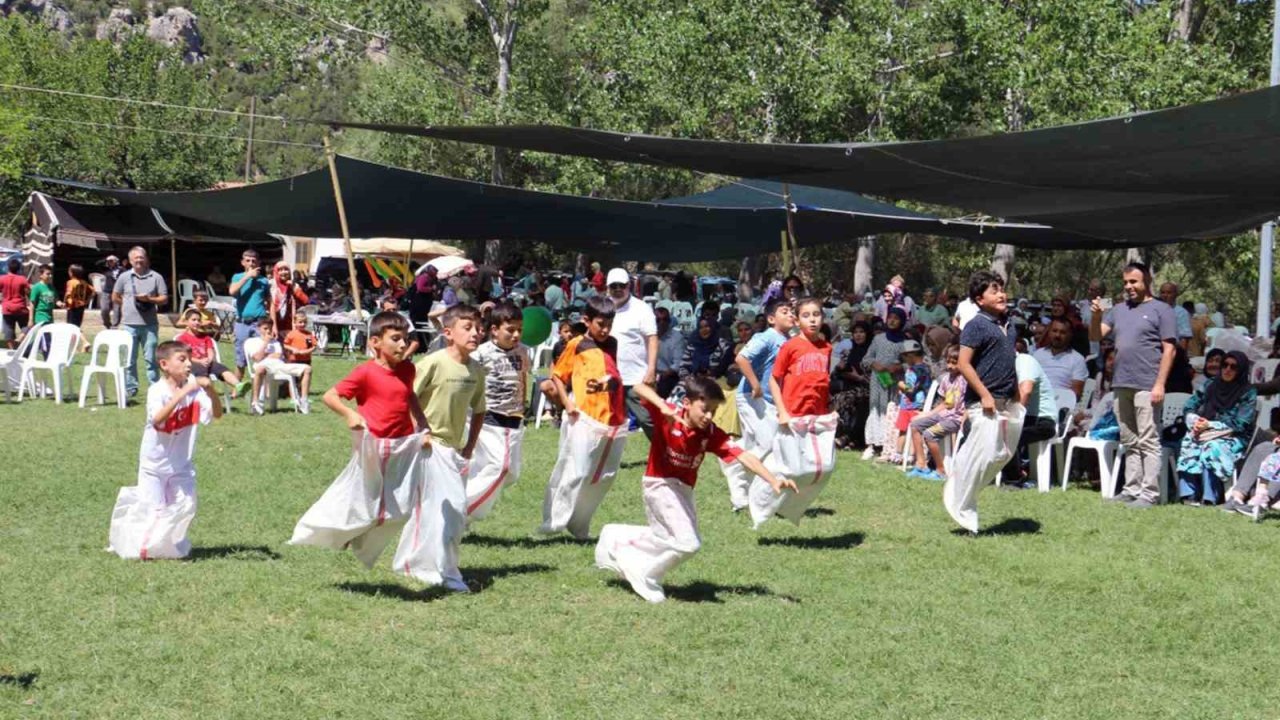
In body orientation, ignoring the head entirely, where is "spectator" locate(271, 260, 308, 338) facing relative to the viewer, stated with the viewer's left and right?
facing the viewer and to the right of the viewer

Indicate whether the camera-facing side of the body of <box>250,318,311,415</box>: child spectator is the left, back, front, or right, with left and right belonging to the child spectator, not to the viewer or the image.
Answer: front

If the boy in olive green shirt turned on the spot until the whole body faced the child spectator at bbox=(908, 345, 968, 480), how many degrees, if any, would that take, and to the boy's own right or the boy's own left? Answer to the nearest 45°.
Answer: approximately 90° to the boy's own left

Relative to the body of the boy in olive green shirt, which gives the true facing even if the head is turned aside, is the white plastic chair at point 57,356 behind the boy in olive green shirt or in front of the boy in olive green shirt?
behind

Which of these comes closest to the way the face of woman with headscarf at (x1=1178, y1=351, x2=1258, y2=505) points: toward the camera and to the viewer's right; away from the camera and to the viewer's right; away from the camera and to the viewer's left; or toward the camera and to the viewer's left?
toward the camera and to the viewer's left

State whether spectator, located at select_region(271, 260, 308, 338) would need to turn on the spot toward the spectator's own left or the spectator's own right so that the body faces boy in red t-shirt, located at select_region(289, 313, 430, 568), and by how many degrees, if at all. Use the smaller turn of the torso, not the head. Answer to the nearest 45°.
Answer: approximately 45° to the spectator's own right

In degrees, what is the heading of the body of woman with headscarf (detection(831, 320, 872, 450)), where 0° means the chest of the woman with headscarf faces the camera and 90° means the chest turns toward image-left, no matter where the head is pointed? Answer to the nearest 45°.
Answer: approximately 45°

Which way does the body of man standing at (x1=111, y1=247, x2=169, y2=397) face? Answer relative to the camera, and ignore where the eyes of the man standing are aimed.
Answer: toward the camera

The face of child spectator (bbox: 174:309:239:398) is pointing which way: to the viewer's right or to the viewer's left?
to the viewer's right

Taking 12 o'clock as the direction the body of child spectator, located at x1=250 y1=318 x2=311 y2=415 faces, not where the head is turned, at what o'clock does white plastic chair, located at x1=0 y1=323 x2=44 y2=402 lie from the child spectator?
The white plastic chair is roughly at 4 o'clock from the child spectator.

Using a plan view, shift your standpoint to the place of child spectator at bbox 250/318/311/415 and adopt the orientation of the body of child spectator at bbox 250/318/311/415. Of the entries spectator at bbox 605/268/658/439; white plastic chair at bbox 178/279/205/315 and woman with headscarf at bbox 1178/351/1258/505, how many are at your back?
1
